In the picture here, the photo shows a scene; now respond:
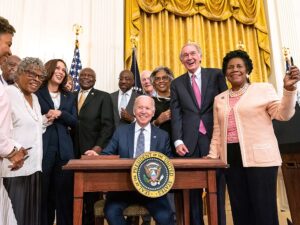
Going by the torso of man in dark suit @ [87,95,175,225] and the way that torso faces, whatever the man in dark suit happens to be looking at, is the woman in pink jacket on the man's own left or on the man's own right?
on the man's own left

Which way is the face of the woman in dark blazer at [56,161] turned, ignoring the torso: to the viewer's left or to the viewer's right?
to the viewer's right

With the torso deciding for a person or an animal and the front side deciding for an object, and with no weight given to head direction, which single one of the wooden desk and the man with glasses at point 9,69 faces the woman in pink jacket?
the man with glasses

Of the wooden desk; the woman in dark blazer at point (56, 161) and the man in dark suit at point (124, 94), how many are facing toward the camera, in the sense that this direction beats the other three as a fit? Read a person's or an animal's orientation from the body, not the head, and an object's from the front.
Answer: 3

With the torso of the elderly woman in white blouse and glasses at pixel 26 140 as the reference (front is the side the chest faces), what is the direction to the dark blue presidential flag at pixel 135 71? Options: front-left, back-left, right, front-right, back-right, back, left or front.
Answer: left

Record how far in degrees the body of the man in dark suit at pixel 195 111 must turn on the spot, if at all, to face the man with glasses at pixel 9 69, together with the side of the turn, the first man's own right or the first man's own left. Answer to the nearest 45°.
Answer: approximately 90° to the first man's own right

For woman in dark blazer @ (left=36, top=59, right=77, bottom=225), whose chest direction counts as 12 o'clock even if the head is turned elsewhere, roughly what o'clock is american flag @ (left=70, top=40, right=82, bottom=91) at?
The american flag is roughly at 6 o'clock from the woman in dark blazer.
